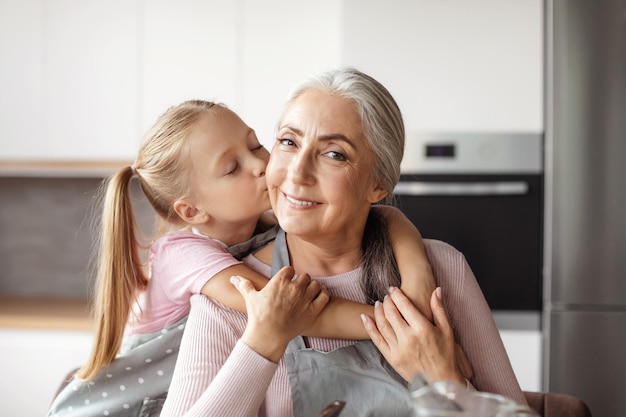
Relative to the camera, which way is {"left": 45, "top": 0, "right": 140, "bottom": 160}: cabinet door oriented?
toward the camera

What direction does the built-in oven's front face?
toward the camera

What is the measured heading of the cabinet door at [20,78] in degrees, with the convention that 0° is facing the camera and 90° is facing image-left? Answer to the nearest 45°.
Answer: approximately 0°

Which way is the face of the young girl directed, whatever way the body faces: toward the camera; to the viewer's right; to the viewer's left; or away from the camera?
to the viewer's right

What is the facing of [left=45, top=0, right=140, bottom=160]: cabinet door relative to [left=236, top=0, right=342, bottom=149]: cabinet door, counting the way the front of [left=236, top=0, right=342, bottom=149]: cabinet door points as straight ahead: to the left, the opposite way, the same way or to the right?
the same way

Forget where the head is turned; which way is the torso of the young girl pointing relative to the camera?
to the viewer's right

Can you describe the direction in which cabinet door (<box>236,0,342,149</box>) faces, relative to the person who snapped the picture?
facing the viewer
